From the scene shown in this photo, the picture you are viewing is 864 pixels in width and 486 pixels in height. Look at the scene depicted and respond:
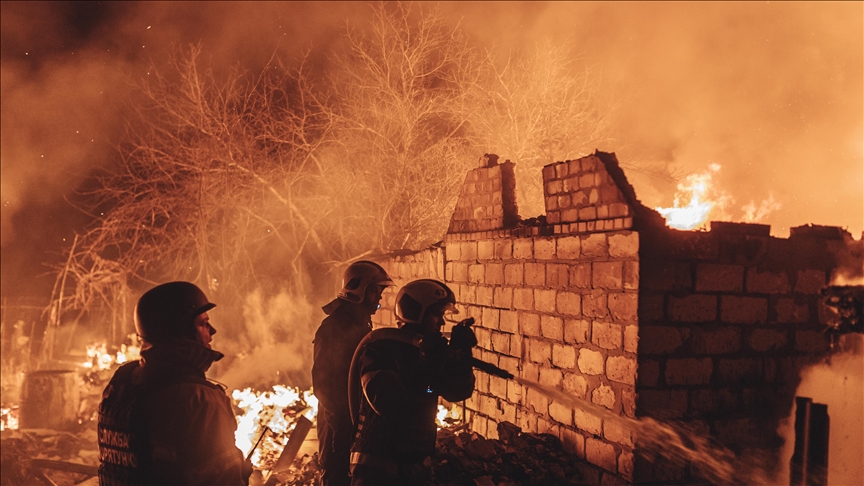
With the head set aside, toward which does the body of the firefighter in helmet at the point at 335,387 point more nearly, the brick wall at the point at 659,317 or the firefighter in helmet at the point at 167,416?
the brick wall

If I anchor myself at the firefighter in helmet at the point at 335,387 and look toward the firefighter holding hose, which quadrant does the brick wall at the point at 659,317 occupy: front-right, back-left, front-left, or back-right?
front-left

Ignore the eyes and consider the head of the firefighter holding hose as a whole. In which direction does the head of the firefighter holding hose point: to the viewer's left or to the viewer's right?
to the viewer's right

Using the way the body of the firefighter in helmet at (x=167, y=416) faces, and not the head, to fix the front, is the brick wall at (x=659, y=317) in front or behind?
in front

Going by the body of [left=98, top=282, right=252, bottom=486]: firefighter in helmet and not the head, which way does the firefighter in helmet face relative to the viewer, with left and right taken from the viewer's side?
facing away from the viewer and to the right of the viewer

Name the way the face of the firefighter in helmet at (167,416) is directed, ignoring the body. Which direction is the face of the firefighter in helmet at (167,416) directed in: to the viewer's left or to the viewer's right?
to the viewer's right

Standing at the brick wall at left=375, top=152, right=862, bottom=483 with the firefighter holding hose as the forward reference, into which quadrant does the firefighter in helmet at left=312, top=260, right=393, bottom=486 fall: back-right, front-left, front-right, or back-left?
front-right

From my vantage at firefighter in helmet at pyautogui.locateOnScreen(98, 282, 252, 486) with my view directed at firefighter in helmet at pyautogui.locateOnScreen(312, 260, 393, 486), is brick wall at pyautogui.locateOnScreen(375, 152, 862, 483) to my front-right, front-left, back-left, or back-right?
front-right

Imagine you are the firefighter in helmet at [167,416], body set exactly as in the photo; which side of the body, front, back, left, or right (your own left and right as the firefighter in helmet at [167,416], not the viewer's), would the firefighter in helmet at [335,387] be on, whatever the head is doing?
front

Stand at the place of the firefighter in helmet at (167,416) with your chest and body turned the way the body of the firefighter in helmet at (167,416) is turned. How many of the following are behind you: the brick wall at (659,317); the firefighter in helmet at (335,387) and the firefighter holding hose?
0

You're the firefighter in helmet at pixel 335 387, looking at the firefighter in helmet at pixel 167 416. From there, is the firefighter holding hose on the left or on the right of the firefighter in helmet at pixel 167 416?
left

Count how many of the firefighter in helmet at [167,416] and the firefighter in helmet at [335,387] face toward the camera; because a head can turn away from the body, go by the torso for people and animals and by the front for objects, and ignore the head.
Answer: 0

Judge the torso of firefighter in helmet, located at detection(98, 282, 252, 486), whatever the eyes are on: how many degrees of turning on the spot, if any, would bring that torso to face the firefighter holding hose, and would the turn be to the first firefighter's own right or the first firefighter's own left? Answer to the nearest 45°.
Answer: approximately 45° to the first firefighter's own right

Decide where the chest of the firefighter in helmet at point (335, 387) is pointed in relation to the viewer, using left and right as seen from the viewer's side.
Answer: facing to the right of the viewer
